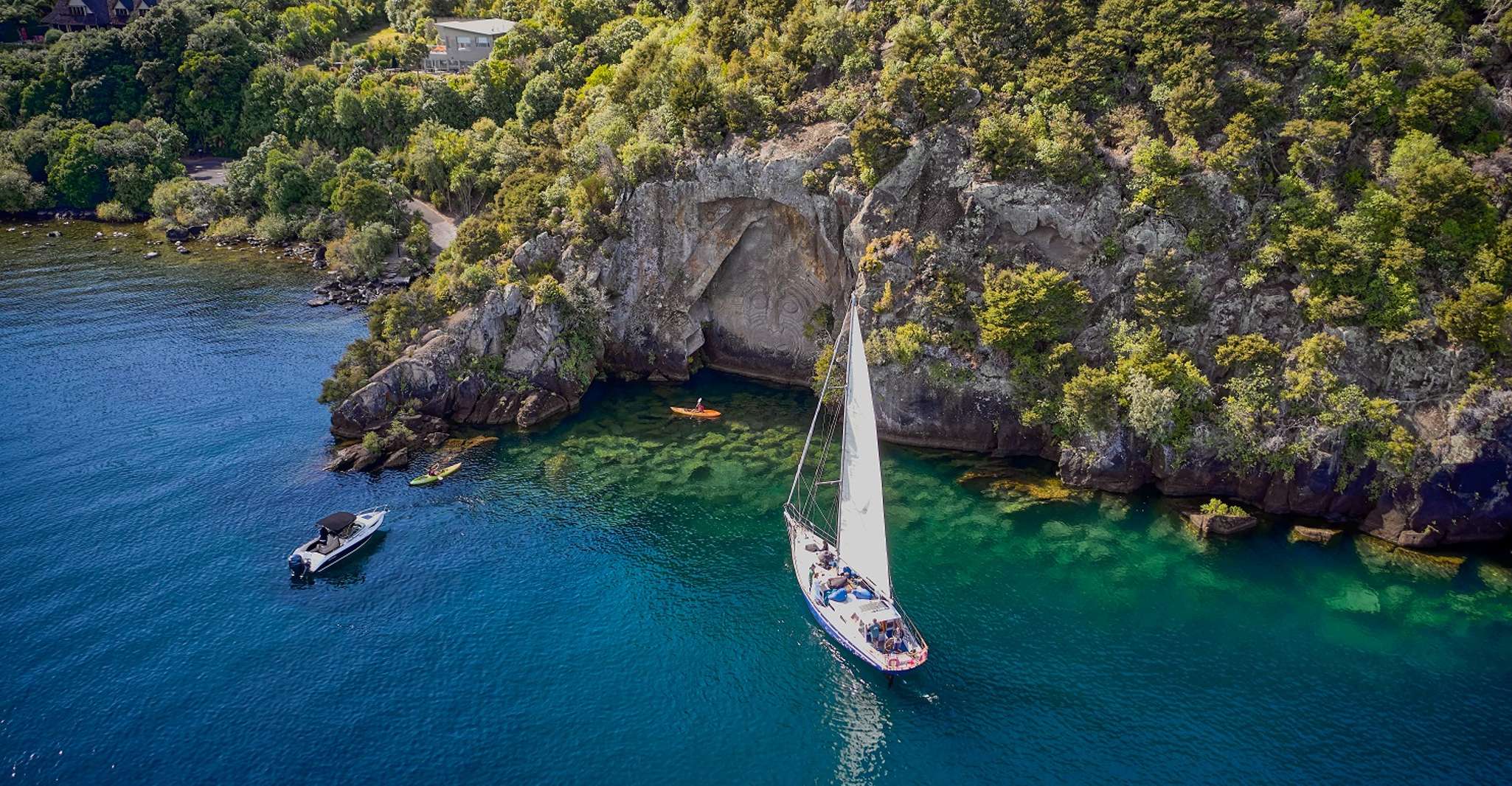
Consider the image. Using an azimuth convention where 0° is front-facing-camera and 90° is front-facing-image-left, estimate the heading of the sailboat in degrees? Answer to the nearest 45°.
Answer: approximately 135°

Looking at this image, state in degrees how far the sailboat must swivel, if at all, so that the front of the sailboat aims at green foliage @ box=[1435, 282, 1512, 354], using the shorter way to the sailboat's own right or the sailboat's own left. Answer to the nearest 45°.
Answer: approximately 135° to the sailboat's own right
